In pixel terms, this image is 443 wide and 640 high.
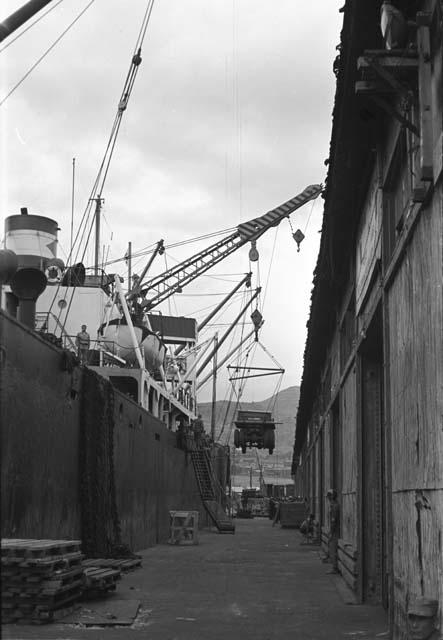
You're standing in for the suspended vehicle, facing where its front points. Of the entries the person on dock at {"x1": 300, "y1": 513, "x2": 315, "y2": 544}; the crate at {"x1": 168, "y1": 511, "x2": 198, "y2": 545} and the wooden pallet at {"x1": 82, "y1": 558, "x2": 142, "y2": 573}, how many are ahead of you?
3

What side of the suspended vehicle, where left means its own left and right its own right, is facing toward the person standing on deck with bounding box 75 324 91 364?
front

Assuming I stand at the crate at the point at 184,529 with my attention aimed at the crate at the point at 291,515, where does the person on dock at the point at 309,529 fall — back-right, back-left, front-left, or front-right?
front-right

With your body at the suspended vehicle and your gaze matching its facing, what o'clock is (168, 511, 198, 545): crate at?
The crate is roughly at 12 o'clock from the suspended vehicle.

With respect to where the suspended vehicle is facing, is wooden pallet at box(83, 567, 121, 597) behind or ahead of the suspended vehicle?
ahead

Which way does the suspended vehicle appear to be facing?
toward the camera

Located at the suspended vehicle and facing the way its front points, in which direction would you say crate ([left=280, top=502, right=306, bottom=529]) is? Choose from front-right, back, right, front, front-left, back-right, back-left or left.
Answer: front

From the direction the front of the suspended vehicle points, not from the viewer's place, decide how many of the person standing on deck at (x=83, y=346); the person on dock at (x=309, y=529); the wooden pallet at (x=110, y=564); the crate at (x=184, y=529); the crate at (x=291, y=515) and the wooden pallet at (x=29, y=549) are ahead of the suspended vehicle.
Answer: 6

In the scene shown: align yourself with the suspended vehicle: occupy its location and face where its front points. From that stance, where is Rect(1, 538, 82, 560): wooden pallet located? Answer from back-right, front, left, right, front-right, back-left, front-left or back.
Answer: front
